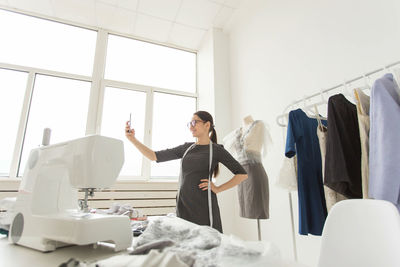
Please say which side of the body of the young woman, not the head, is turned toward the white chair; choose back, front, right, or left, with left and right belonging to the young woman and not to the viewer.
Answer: left

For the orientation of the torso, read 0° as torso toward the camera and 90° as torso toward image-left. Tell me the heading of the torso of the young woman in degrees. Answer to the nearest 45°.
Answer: approximately 45°

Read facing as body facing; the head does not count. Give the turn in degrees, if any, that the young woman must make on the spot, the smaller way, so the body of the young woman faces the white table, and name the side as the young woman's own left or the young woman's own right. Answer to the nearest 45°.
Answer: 0° — they already face it

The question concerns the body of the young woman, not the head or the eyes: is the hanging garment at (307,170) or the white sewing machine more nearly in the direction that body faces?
the white sewing machine

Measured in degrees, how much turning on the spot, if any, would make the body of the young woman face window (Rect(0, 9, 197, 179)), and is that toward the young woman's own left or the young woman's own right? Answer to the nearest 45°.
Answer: approximately 90° to the young woman's own right

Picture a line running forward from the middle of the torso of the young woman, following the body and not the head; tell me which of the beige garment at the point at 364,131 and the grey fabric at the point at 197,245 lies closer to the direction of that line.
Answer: the grey fabric

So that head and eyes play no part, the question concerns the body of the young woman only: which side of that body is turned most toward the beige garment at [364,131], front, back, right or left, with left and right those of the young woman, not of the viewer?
left

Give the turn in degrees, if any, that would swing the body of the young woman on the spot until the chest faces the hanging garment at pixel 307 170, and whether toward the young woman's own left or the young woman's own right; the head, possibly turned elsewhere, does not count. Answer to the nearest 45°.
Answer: approximately 135° to the young woman's own left
